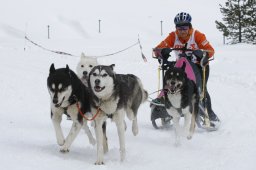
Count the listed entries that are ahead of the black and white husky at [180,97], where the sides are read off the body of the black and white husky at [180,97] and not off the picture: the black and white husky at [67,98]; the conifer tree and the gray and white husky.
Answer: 2

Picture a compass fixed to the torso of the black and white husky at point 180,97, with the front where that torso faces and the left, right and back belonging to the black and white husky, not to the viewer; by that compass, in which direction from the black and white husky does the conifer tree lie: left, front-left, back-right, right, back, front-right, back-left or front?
back-right

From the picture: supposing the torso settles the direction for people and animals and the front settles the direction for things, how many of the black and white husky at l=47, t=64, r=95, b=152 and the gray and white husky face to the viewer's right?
0

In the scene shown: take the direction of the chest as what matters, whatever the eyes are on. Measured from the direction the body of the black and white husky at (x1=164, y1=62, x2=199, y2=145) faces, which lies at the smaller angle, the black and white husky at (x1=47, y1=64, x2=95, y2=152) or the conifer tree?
the black and white husky

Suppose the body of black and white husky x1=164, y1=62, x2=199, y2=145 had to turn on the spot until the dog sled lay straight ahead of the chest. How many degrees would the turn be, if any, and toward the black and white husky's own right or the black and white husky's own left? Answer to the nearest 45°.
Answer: approximately 135° to the black and white husky's own right

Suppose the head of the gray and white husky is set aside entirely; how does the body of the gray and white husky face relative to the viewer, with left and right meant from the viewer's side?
facing the viewer and to the left of the viewer

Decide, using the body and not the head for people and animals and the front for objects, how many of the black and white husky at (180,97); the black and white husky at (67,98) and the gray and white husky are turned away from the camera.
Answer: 0

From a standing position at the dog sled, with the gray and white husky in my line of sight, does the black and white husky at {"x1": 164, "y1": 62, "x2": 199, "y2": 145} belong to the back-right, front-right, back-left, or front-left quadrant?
front-left

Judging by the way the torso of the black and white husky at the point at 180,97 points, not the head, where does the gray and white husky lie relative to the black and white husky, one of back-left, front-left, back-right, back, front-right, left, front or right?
front

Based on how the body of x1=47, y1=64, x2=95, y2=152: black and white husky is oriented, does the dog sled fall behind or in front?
behind

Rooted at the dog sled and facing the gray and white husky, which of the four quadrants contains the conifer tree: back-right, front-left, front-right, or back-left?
back-right

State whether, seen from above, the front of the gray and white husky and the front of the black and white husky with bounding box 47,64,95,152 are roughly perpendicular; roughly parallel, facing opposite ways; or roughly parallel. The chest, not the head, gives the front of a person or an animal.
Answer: roughly parallel

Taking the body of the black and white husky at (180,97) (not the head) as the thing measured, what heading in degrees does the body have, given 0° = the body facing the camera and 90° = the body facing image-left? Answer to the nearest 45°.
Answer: approximately 45°
